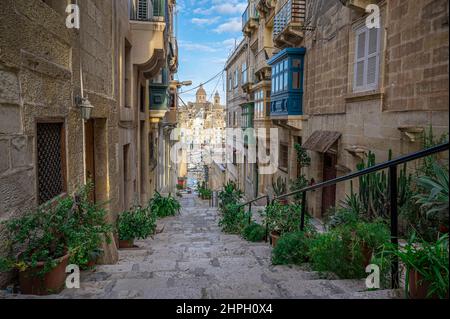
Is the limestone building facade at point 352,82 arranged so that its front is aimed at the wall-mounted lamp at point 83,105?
yes

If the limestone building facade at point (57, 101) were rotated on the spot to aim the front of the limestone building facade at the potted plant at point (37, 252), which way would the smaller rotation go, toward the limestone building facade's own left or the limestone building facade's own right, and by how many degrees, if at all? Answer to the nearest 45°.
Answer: approximately 45° to the limestone building facade's own right

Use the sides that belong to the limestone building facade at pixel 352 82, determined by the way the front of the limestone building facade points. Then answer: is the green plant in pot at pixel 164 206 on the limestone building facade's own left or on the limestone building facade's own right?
on the limestone building facade's own right

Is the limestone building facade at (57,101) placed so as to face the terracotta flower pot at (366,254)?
yes

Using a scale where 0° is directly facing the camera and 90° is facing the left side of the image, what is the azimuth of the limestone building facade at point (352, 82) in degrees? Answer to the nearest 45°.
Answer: approximately 45°

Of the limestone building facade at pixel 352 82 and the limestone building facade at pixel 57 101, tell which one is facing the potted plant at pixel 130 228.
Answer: the limestone building facade at pixel 352 82

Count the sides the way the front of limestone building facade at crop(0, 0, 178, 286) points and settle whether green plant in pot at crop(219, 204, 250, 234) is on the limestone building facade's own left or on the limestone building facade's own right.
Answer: on the limestone building facade's own left

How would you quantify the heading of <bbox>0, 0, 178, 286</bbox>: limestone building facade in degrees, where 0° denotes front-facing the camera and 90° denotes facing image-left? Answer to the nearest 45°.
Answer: approximately 315°
